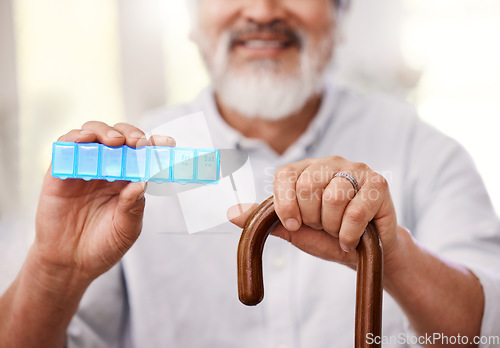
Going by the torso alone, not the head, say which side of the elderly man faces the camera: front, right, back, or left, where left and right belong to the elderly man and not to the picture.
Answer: front
